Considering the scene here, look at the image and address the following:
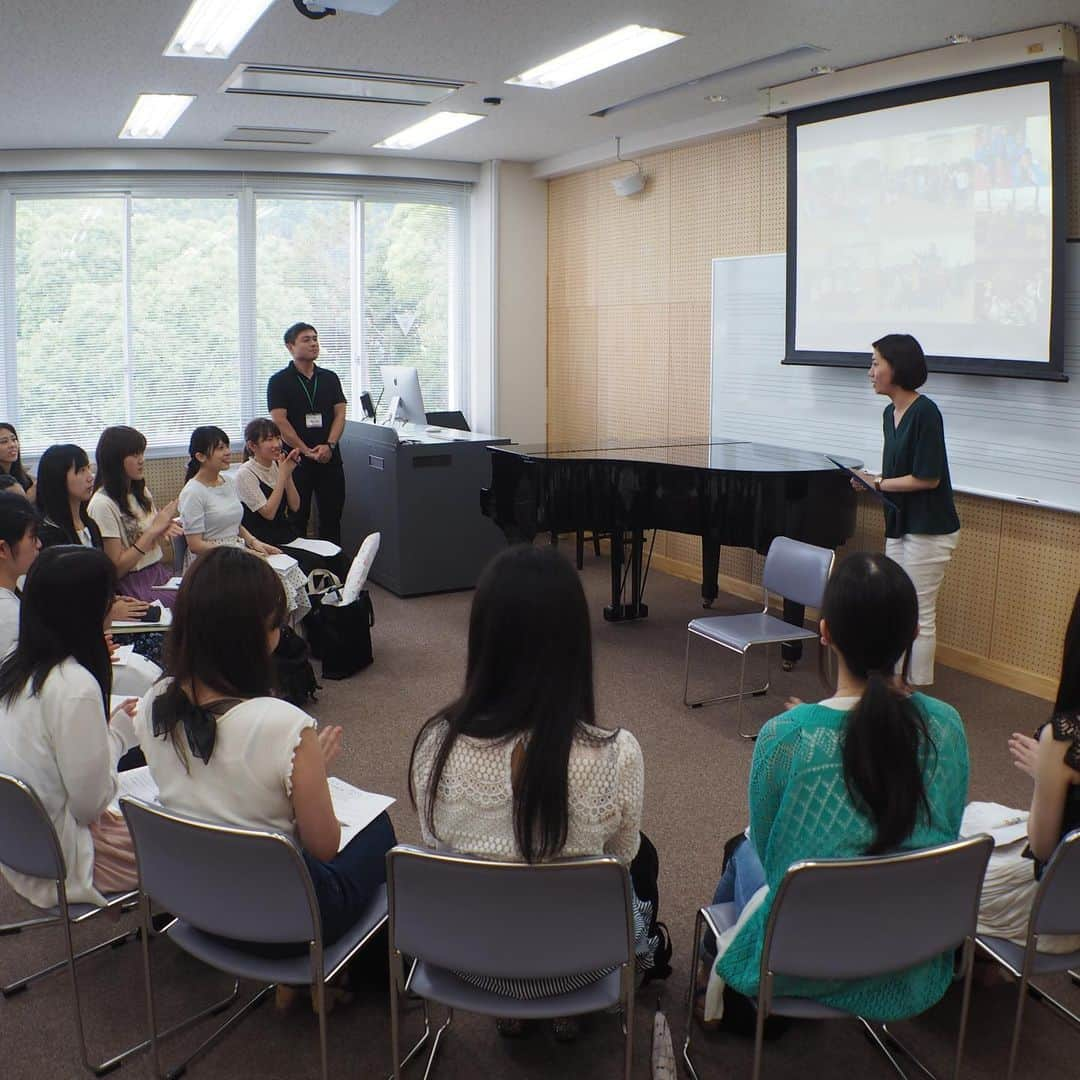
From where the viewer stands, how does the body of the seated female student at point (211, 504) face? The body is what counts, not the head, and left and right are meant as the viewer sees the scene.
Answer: facing the viewer and to the right of the viewer

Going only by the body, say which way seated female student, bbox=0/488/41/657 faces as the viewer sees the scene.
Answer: to the viewer's right

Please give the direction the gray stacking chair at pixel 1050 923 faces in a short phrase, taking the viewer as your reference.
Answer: facing away from the viewer and to the left of the viewer

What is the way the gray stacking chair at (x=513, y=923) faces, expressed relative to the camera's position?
facing away from the viewer

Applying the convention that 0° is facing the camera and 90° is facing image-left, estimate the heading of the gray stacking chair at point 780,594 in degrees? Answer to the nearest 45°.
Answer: approximately 45°

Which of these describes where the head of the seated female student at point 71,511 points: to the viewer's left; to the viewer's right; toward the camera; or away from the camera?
to the viewer's right

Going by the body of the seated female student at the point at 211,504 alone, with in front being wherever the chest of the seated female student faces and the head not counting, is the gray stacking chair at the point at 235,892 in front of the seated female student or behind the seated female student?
in front

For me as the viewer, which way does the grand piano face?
facing away from the viewer and to the left of the viewer

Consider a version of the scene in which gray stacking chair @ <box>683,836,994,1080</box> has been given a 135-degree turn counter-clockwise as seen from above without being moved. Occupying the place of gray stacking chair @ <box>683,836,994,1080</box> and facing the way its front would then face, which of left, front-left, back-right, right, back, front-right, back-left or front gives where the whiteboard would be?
back

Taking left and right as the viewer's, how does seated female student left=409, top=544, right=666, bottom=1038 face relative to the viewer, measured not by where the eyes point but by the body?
facing away from the viewer

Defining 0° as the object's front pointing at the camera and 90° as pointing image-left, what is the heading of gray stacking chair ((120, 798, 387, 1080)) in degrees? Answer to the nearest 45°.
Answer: approximately 225°

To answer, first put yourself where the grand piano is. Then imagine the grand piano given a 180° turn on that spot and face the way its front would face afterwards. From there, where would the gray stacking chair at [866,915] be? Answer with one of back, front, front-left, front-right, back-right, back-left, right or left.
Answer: front-right

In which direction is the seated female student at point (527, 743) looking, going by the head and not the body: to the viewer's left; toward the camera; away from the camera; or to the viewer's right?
away from the camera

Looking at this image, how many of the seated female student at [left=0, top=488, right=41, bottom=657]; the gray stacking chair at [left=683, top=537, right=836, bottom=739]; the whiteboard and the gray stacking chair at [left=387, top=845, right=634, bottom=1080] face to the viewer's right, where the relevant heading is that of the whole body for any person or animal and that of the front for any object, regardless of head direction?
1

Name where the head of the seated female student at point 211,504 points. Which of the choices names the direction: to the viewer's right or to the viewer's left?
to the viewer's right

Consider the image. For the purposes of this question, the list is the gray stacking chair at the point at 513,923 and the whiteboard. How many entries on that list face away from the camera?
1

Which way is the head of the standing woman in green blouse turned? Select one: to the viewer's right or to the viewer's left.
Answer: to the viewer's left

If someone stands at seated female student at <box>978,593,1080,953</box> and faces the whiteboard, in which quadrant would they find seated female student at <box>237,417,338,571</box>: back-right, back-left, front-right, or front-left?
front-left

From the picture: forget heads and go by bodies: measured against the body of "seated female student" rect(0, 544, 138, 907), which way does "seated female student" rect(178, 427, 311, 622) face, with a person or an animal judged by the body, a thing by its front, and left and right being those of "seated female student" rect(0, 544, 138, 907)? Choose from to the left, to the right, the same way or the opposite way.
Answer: to the right

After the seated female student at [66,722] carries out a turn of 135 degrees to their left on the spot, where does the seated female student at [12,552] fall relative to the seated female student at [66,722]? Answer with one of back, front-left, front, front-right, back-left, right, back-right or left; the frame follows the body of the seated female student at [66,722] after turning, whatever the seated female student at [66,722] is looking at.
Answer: right

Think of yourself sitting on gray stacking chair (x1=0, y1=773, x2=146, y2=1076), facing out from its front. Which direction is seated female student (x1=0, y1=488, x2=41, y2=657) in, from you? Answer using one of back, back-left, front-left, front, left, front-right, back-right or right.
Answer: front-left

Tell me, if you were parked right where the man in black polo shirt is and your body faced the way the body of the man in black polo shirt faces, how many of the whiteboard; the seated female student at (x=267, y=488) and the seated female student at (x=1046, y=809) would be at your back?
0

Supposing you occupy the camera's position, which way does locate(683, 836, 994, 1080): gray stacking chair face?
facing away from the viewer and to the left of the viewer
